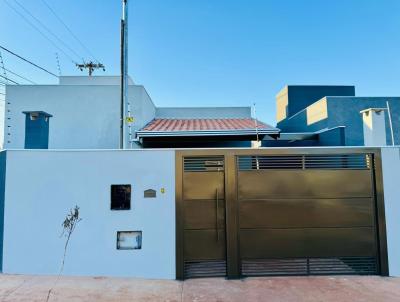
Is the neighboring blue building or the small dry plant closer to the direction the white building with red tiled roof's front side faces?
the small dry plant

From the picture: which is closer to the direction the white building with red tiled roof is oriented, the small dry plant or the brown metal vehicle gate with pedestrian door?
the small dry plant

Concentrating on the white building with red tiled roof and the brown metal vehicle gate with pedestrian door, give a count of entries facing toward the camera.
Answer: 2

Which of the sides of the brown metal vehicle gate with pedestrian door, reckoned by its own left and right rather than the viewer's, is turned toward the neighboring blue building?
back

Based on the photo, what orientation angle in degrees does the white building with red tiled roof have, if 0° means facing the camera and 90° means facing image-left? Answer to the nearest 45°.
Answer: approximately 0°

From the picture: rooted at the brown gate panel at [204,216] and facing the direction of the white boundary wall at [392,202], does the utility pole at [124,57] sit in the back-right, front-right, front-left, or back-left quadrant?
back-left

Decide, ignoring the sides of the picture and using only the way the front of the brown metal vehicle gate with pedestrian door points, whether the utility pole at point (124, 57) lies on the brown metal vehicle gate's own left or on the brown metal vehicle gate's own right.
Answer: on the brown metal vehicle gate's own right

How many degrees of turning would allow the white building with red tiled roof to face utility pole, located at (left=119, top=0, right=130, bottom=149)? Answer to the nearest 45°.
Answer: approximately 45° to its left

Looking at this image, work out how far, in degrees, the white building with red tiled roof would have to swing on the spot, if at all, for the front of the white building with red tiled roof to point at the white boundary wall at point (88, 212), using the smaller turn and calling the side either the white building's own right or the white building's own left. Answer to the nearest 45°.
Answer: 0° — it already faces it

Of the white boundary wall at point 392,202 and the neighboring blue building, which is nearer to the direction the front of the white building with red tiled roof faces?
the white boundary wall
